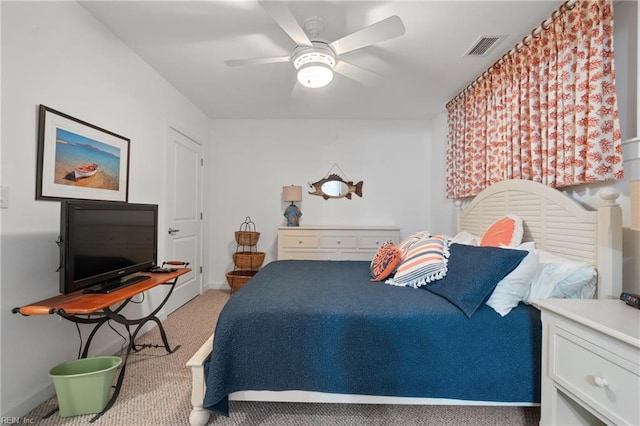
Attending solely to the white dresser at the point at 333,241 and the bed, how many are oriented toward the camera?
1

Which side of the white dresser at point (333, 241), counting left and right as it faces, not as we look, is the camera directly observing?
front

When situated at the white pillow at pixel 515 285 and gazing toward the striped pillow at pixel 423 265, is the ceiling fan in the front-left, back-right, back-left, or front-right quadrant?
front-left

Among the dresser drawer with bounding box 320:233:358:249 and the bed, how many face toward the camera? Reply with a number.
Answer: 1

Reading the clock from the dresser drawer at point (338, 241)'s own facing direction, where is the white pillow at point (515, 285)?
The white pillow is roughly at 11 o'clock from the dresser drawer.

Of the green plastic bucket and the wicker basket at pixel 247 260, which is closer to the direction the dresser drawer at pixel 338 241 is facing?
the green plastic bucket

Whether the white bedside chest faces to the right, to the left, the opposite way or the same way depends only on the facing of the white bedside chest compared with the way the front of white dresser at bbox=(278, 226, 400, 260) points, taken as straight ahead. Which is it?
to the right

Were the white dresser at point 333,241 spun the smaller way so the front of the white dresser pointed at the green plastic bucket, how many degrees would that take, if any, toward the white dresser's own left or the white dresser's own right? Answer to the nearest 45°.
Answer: approximately 45° to the white dresser's own right

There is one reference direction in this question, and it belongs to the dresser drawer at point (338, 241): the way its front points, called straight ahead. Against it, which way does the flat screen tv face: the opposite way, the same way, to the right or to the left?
to the left

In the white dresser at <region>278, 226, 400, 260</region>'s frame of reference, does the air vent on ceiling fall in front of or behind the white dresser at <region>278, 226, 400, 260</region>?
in front

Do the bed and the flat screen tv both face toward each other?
yes

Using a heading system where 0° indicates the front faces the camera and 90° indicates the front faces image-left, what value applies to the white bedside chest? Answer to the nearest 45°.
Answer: approximately 45°

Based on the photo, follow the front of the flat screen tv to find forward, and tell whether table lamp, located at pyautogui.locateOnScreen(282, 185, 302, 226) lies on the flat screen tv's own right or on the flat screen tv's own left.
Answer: on the flat screen tv's own left

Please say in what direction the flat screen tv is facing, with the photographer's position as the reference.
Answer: facing the viewer and to the right of the viewer

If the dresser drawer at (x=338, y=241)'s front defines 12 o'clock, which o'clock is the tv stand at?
The tv stand is roughly at 1 o'clock from the dresser drawer.

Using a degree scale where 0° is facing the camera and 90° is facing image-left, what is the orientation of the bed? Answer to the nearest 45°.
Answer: approximately 90°

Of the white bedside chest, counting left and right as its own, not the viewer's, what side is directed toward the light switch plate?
front
